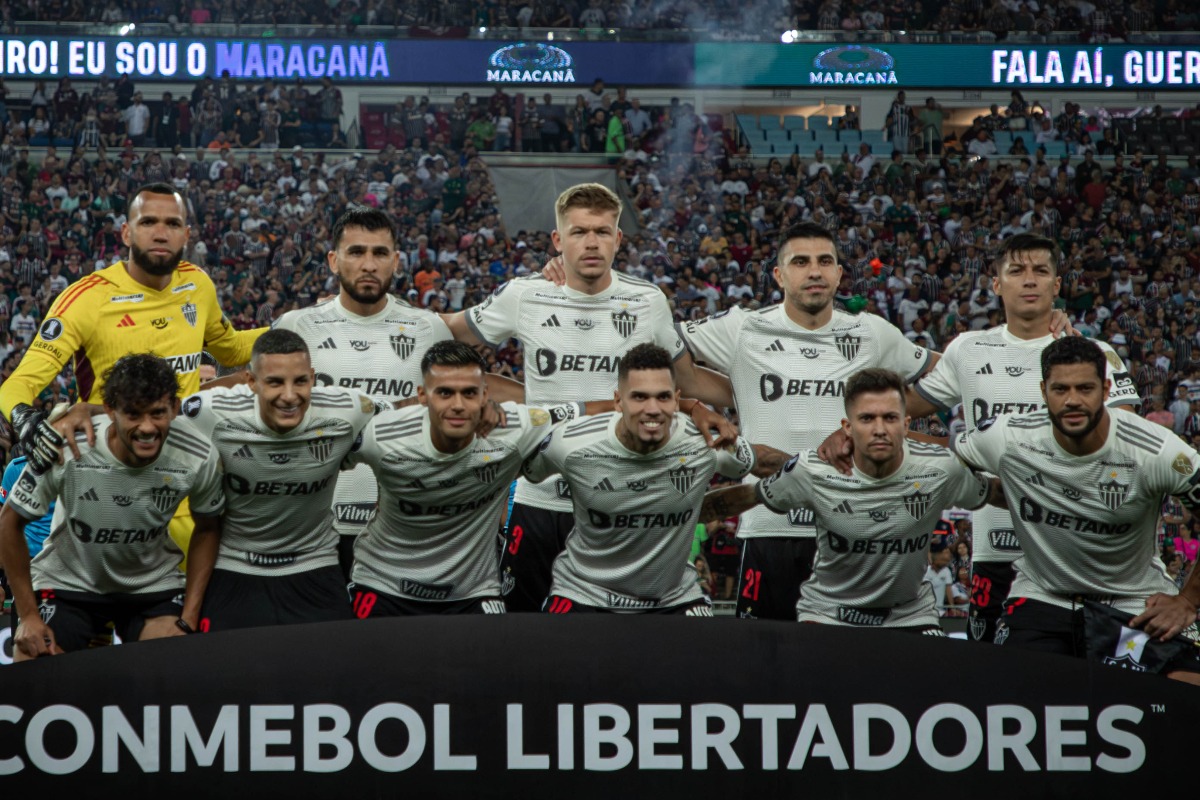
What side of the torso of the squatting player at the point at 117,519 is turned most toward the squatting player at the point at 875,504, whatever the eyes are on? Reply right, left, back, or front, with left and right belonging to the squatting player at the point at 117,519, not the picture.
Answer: left

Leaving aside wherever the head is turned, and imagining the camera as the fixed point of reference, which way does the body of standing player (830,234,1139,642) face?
toward the camera

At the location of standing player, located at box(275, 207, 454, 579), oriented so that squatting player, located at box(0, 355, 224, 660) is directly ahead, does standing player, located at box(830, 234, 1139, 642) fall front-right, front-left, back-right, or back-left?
back-left

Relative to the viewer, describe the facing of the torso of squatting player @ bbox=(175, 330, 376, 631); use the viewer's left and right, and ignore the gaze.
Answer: facing the viewer

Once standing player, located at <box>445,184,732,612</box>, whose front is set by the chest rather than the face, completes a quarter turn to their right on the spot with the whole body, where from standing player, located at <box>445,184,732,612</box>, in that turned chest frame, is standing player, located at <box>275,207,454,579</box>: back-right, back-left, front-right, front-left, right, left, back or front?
front

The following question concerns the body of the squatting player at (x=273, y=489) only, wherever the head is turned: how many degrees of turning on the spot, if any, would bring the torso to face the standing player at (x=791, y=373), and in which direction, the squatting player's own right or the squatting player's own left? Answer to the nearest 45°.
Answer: approximately 90° to the squatting player's own left

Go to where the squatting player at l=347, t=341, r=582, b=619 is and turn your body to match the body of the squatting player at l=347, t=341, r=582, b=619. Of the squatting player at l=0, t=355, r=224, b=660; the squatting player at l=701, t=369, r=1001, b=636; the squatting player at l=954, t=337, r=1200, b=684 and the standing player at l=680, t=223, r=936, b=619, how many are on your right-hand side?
1

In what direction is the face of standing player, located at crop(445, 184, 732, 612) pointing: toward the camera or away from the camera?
toward the camera

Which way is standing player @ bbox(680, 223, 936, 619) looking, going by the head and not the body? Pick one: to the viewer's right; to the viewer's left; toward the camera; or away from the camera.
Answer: toward the camera

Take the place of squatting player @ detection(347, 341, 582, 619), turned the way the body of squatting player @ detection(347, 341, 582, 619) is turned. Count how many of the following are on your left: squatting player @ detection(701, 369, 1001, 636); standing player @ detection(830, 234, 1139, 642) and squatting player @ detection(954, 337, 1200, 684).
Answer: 3

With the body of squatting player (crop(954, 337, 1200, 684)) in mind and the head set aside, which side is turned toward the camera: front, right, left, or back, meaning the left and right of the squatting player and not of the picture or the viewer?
front

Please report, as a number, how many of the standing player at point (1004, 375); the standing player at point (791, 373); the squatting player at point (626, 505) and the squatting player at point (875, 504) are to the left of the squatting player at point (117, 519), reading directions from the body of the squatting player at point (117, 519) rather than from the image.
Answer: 4

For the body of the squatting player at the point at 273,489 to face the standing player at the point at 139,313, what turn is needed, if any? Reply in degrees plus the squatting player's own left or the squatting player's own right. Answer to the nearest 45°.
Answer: approximately 135° to the squatting player's own right

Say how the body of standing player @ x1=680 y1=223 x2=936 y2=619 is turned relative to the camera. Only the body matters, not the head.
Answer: toward the camera
